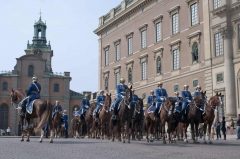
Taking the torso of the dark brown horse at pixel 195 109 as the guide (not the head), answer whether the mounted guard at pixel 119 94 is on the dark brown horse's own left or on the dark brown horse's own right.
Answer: on the dark brown horse's own right
